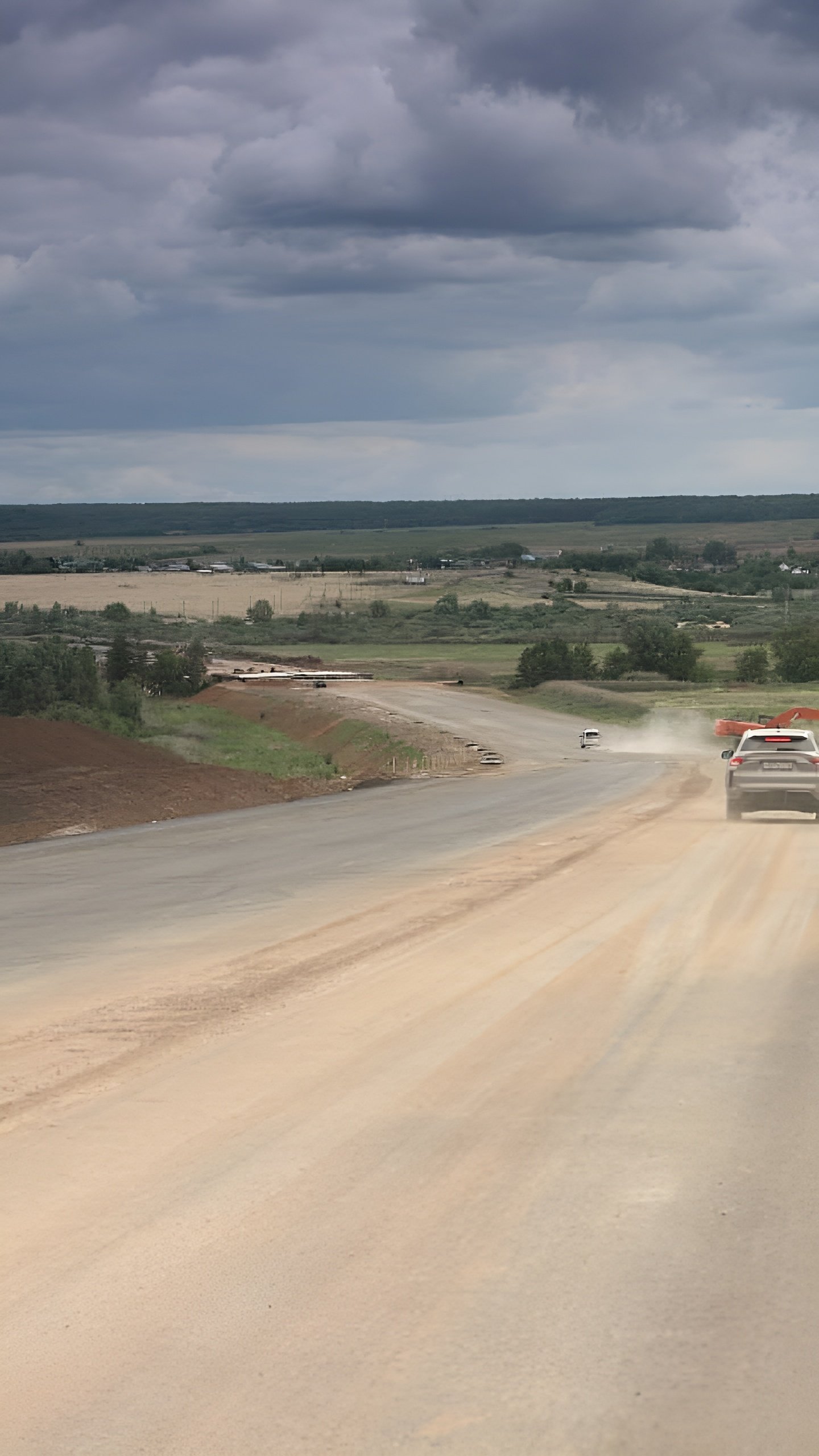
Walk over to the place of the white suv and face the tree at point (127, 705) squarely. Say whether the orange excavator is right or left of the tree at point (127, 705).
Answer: right

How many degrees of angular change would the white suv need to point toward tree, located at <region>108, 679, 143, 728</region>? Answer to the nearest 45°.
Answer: approximately 45° to its left

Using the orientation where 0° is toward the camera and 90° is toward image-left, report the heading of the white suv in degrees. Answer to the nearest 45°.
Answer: approximately 180°

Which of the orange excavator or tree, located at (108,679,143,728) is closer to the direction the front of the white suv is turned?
the orange excavator

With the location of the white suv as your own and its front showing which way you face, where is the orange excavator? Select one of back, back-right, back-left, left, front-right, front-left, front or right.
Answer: front
